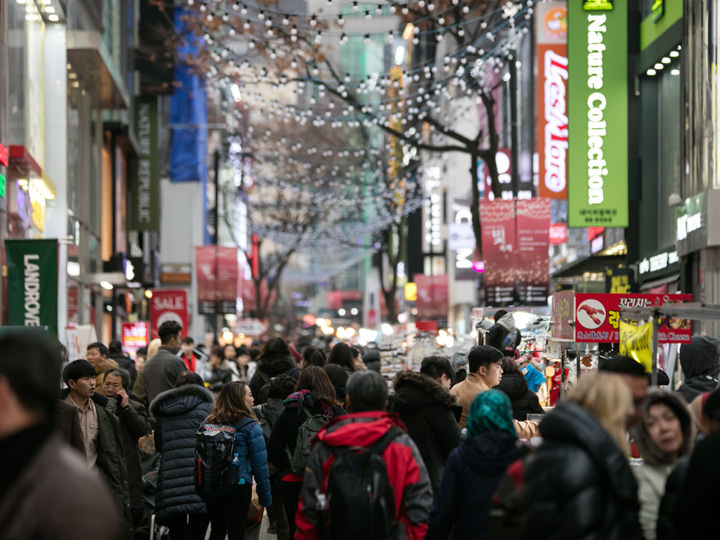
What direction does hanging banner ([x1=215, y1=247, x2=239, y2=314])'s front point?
toward the camera

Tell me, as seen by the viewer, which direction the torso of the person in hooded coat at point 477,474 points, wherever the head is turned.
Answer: away from the camera

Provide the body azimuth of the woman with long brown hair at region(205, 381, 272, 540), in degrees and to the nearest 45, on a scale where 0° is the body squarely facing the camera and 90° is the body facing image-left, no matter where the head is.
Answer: approximately 225°

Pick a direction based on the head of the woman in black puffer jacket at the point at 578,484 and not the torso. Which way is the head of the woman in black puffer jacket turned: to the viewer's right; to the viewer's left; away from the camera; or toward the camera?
away from the camera

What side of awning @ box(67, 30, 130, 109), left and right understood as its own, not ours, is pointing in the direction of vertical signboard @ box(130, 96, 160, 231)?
left

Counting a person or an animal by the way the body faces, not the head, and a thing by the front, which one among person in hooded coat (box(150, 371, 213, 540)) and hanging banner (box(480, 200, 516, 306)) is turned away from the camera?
the person in hooded coat

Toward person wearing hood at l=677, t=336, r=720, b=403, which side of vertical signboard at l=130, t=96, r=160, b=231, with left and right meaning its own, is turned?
front

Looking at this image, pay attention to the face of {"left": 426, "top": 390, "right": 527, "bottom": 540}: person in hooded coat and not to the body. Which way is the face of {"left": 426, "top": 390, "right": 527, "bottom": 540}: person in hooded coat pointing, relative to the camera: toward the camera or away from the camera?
away from the camera

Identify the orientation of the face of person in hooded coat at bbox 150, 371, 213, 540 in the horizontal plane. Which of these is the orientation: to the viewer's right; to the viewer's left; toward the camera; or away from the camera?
away from the camera

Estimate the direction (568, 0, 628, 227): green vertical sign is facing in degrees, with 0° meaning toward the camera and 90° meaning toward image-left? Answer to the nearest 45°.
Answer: approximately 0°

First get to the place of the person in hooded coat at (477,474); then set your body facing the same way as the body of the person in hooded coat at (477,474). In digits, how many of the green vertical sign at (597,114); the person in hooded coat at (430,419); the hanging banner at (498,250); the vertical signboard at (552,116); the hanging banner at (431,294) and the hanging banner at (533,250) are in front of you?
6

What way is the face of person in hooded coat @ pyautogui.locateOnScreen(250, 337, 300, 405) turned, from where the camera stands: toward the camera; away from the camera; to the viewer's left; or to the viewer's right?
away from the camera

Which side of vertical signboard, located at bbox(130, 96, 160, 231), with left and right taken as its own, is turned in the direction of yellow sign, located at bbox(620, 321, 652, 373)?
front

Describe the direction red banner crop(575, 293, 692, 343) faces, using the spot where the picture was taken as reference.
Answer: facing the viewer

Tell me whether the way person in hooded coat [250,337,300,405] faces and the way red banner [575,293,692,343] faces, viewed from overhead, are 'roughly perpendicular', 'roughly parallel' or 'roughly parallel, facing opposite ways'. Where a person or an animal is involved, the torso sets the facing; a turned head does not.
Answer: roughly parallel, facing opposite ways

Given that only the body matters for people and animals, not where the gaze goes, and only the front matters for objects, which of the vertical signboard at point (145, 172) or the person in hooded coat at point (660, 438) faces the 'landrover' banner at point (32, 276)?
the vertical signboard

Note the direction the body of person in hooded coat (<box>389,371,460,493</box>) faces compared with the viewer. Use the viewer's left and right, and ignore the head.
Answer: facing away from the viewer
